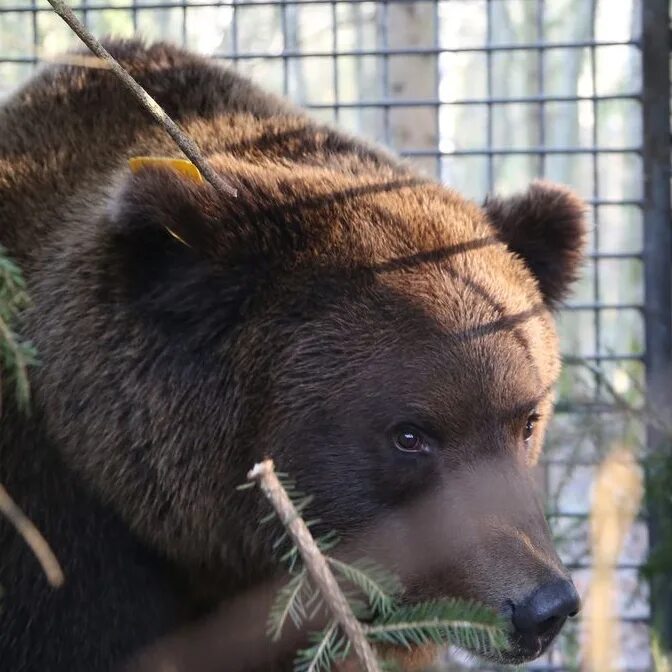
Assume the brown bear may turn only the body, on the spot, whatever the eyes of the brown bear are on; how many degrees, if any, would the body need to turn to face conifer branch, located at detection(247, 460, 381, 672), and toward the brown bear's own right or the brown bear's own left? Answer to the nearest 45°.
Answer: approximately 45° to the brown bear's own right

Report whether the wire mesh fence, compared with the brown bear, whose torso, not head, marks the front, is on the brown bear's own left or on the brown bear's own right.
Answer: on the brown bear's own left

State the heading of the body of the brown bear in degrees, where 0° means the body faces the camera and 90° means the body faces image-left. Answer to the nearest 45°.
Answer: approximately 315°
